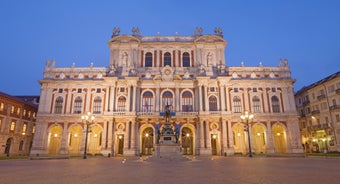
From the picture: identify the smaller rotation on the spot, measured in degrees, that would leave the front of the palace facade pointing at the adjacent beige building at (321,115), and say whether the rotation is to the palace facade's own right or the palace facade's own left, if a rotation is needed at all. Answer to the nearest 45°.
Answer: approximately 90° to the palace facade's own left

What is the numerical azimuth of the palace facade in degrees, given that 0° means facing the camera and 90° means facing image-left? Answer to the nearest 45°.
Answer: approximately 0°

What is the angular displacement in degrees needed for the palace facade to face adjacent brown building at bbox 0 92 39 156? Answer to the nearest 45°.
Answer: approximately 90° to its right
